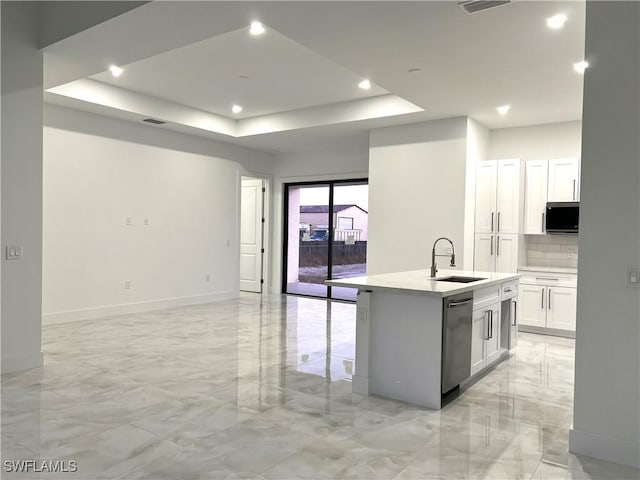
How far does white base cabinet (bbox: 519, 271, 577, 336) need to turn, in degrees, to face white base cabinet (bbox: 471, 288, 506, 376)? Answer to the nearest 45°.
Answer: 0° — it already faces it

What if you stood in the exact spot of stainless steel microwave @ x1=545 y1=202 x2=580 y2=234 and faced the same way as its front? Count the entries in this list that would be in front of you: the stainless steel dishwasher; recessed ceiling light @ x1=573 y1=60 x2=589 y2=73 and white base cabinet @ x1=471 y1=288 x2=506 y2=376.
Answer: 3

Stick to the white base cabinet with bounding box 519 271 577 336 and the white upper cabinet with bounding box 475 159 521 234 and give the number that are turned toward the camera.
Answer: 2

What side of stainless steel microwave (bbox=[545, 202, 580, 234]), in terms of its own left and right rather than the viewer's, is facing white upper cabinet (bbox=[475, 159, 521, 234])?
right

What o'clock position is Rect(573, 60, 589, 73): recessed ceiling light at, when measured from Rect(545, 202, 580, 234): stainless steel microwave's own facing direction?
The recessed ceiling light is roughly at 12 o'clock from the stainless steel microwave.

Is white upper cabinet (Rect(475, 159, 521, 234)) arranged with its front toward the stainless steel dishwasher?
yes

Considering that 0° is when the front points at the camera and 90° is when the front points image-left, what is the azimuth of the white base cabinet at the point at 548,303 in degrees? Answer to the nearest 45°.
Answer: approximately 0°

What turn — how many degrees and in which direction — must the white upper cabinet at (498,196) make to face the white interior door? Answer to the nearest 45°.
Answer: approximately 90° to its right
